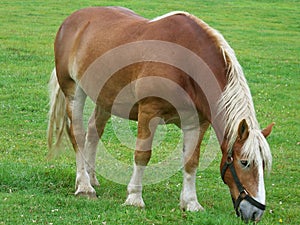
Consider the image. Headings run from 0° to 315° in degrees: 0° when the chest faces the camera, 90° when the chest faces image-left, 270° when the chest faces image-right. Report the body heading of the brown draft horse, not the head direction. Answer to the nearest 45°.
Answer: approximately 315°
